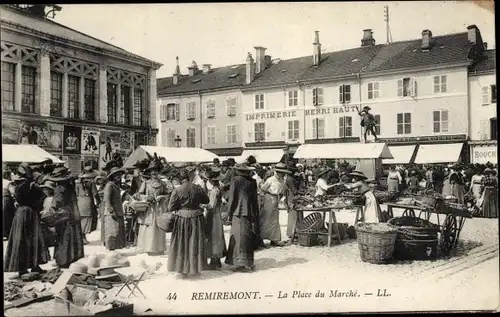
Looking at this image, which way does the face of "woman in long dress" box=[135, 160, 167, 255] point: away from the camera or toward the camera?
toward the camera

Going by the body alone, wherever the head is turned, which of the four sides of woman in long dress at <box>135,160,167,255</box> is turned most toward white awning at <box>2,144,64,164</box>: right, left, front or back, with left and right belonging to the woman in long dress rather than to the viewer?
right

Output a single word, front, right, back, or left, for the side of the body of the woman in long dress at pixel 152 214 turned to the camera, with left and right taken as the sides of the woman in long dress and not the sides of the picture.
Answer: front

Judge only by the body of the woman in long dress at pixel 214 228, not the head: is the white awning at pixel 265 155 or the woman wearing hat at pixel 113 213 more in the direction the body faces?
the woman wearing hat

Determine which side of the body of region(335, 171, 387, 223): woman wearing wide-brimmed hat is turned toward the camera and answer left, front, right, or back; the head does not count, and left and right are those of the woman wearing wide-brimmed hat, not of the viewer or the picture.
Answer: left

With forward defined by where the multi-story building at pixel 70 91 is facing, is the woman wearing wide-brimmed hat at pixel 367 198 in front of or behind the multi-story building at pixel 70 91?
in front

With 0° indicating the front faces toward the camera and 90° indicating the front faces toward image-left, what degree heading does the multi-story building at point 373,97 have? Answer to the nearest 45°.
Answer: approximately 45°

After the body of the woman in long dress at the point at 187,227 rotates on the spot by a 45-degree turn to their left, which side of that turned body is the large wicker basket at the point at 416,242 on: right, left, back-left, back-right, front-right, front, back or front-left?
back-right

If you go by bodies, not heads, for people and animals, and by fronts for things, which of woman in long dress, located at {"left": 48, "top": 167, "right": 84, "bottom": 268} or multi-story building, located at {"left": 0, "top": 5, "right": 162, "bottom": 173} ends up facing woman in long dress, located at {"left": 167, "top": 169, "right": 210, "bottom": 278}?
the multi-story building

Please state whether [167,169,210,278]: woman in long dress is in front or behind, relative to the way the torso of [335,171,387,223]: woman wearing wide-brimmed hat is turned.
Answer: in front
